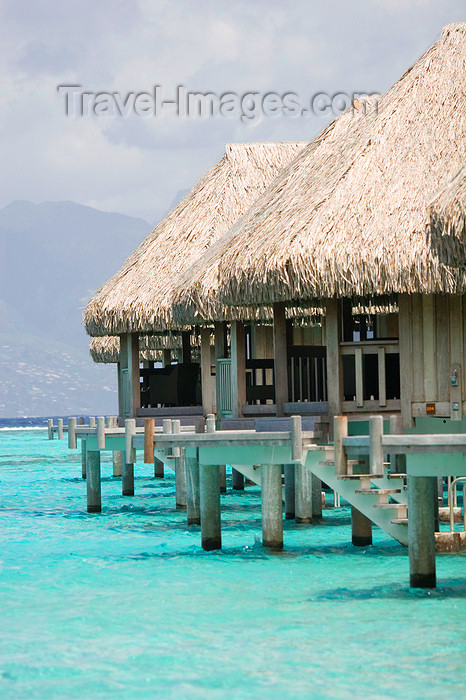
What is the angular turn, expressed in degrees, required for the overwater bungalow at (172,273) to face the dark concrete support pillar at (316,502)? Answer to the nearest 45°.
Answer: approximately 90° to its left

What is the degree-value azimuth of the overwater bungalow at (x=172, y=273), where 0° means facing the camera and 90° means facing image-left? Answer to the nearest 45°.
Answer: approximately 45°

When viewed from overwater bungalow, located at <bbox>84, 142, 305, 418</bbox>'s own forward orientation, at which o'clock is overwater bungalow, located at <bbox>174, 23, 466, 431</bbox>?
overwater bungalow, located at <bbox>174, 23, 466, 431</bbox> is roughly at 10 o'clock from overwater bungalow, located at <bbox>84, 142, 305, 418</bbox>.

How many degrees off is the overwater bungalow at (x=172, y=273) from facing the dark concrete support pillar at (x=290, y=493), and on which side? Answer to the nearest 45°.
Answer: approximately 90° to its left

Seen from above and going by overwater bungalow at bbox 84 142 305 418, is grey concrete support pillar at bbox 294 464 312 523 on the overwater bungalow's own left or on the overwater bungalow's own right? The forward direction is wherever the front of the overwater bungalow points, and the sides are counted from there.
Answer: on the overwater bungalow's own left

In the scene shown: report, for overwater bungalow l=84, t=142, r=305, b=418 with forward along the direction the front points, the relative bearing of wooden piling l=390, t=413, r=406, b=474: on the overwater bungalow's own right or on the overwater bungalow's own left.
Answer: on the overwater bungalow's own left

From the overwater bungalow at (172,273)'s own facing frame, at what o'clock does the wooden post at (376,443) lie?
The wooden post is roughly at 10 o'clock from the overwater bungalow.
